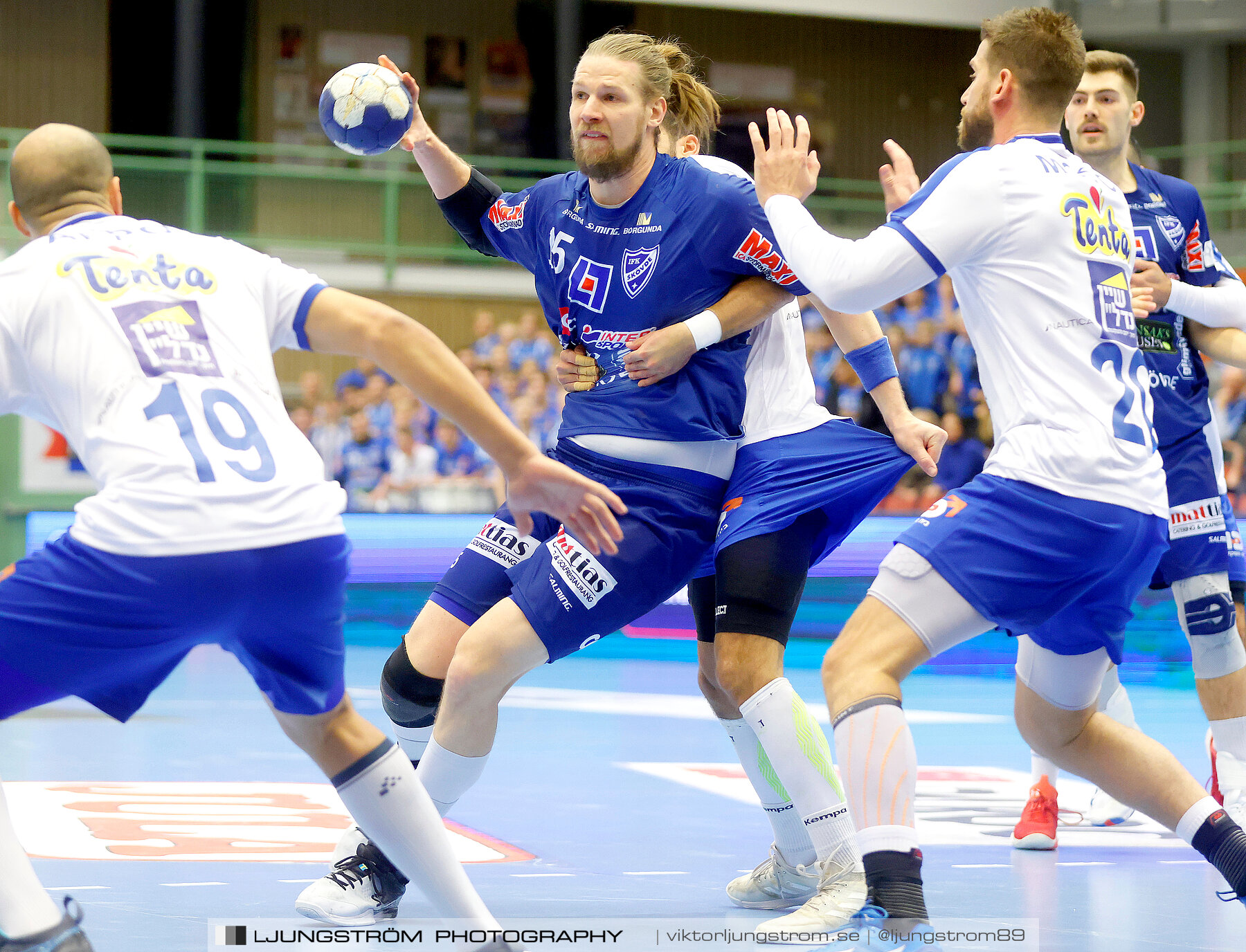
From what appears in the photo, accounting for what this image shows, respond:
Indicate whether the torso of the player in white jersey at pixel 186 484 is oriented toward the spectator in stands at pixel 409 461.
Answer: yes

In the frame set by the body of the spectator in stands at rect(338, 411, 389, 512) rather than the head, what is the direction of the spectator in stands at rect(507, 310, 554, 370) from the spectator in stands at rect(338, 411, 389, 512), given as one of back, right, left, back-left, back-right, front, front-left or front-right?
back-left

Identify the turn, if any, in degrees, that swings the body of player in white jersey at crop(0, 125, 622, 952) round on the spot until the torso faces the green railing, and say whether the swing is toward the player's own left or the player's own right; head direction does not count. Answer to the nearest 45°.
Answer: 0° — they already face it

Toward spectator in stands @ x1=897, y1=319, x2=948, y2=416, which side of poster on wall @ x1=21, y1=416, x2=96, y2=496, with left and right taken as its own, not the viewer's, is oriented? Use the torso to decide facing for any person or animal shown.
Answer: left

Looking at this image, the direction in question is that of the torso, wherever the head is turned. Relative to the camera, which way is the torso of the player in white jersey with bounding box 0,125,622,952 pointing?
away from the camera

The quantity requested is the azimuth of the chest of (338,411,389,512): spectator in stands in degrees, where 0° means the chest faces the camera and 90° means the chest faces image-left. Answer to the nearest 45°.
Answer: approximately 0°

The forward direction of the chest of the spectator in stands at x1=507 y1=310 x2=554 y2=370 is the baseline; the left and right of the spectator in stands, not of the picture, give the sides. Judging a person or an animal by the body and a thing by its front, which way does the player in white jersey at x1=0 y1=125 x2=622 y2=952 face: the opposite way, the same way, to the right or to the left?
the opposite way

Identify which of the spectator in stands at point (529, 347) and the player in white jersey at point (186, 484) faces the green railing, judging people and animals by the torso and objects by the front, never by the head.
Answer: the player in white jersey
